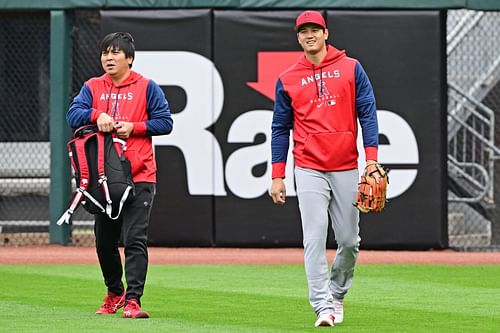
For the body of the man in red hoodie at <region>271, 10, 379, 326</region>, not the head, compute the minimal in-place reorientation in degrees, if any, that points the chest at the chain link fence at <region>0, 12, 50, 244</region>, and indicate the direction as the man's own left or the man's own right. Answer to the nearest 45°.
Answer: approximately 135° to the man's own right

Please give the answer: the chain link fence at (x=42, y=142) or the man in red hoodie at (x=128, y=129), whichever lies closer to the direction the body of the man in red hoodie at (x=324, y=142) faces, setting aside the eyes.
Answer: the man in red hoodie

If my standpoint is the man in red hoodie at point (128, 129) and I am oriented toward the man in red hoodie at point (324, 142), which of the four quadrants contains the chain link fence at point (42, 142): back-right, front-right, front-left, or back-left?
back-left

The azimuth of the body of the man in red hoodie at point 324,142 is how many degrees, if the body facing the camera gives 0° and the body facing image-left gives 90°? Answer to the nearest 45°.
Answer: approximately 0°

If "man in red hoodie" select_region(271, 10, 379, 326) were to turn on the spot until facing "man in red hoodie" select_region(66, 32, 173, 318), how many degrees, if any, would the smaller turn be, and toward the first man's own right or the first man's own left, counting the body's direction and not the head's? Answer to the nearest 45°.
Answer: approximately 90° to the first man's own right

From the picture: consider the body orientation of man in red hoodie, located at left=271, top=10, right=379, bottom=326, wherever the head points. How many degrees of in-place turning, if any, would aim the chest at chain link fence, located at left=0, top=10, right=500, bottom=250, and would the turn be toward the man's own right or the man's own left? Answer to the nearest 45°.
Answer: approximately 135° to the man's own right

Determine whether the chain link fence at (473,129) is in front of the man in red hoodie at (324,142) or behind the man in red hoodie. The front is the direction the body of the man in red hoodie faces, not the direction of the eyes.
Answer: behind

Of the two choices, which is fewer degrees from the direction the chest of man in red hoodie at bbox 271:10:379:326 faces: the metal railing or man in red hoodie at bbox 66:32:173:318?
the man in red hoodie
